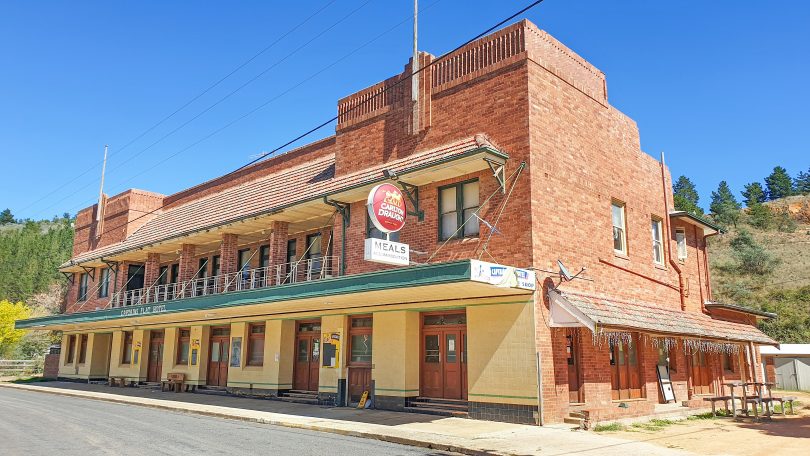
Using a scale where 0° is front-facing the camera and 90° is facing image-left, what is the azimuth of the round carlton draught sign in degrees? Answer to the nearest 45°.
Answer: approximately 315°

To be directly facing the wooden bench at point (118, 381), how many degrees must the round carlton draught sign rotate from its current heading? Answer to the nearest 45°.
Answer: approximately 180°

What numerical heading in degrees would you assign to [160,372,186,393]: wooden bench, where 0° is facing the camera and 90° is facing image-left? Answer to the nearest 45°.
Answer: approximately 45°

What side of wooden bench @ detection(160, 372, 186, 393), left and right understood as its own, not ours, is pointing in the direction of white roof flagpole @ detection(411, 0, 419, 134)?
left

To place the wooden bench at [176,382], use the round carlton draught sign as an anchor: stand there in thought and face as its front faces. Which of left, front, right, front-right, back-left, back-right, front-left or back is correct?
back

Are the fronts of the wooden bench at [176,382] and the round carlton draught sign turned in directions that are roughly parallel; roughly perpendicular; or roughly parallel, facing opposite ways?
roughly perpendicular

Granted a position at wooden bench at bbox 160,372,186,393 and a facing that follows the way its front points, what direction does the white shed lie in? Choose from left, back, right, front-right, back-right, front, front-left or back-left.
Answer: back-left
